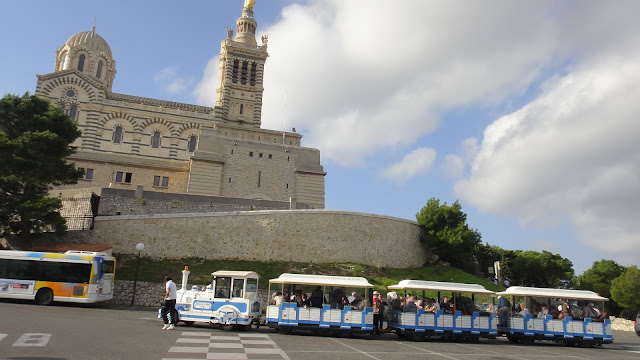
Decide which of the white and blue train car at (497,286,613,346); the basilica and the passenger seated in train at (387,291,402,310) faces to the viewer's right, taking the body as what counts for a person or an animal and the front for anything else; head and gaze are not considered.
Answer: the basilica

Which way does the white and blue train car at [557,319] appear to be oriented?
to the viewer's left

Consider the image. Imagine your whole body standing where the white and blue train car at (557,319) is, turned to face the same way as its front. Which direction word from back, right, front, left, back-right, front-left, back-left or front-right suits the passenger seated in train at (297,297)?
front-left

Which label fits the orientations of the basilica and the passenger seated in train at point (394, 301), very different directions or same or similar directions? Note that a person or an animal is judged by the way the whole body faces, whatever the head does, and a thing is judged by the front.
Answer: very different directions

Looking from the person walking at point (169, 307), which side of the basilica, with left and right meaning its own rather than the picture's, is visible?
right

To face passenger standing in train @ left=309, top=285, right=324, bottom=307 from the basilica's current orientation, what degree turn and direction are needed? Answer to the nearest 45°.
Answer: approximately 90° to its right

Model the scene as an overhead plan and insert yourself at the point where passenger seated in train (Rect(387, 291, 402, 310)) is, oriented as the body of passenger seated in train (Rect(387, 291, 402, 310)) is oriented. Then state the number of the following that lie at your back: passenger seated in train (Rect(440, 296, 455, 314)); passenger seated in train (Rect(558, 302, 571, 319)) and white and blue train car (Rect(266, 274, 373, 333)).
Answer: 2

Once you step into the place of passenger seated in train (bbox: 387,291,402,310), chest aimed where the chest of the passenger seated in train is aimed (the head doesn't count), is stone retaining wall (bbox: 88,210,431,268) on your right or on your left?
on your right

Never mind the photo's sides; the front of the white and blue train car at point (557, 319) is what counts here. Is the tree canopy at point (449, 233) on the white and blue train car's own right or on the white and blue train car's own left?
on the white and blue train car's own right

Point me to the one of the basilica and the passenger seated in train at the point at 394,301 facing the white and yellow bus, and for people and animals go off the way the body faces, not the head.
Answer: the passenger seated in train

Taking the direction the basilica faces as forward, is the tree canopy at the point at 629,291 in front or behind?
in front

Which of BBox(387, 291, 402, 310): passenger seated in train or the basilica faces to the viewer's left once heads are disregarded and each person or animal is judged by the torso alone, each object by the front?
the passenger seated in train

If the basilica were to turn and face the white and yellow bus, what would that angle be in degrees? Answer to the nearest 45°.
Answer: approximately 90° to its right

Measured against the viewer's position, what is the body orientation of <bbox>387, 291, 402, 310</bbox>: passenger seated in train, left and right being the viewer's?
facing to the left of the viewer

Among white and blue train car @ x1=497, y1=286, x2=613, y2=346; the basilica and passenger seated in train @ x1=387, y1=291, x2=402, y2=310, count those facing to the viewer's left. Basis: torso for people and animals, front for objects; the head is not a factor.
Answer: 2

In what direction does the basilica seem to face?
to the viewer's right
